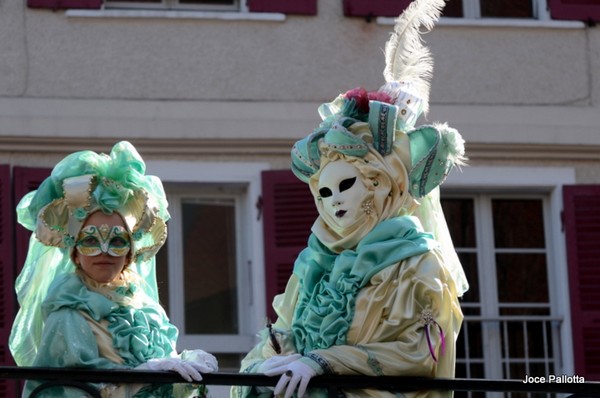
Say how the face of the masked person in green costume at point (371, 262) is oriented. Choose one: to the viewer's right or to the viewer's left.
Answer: to the viewer's left

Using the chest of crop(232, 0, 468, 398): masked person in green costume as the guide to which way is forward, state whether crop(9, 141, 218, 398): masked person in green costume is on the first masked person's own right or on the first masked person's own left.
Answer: on the first masked person's own right

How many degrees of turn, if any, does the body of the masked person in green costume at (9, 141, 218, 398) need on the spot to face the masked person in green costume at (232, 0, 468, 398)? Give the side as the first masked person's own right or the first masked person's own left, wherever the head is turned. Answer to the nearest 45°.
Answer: approximately 45° to the first masked person's own left

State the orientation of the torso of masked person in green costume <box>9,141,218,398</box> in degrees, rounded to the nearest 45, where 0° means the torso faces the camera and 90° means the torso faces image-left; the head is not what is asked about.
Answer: approximately 315°

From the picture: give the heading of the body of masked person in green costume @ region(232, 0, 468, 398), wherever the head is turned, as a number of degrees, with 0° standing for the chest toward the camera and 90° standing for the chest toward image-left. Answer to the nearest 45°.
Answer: approximately 45°

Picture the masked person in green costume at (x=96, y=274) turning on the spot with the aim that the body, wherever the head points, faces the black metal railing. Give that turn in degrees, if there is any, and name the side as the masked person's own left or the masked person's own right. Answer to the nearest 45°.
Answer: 0° — they already face it
